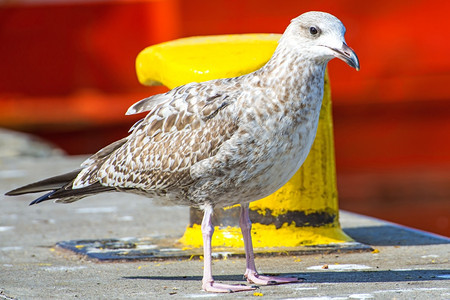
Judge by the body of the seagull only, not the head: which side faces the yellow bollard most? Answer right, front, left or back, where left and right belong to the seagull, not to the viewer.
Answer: left

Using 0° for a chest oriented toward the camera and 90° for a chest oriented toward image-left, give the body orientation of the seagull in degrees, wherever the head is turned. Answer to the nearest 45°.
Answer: approximately 270°
